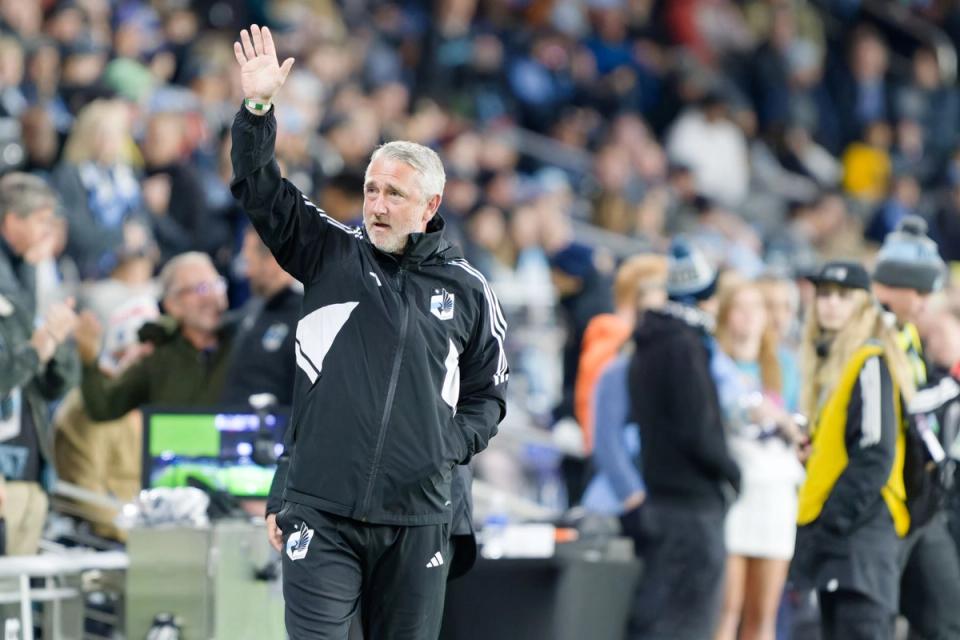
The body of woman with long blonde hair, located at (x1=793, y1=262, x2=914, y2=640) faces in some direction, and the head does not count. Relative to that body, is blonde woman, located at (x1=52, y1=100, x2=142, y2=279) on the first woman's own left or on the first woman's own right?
on the first woman's own right

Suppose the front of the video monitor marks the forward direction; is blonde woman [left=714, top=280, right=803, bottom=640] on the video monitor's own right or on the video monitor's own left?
on the video monitor's own left

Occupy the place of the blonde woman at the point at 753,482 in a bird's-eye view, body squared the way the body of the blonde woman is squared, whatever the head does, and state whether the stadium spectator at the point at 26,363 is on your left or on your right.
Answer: on your right

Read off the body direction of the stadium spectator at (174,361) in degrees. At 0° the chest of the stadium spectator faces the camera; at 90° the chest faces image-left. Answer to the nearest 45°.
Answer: approximately 315°

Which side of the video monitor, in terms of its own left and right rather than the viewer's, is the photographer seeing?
front

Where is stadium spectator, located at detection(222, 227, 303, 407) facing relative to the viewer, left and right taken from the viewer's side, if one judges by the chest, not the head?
facing the viewer and to the left of the viewer

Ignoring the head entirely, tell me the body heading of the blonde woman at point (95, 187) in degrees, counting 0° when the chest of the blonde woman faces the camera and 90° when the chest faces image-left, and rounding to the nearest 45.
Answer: approximately 315°

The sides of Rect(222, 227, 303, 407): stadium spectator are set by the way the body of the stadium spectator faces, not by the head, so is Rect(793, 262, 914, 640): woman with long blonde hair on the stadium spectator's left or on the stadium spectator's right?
on the stadium spectator's left

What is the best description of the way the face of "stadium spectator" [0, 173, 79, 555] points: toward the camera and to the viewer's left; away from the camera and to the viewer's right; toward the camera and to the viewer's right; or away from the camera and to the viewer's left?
toward the camera and to the viewer's right

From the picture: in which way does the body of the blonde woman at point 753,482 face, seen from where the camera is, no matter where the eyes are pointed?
toward the camera
